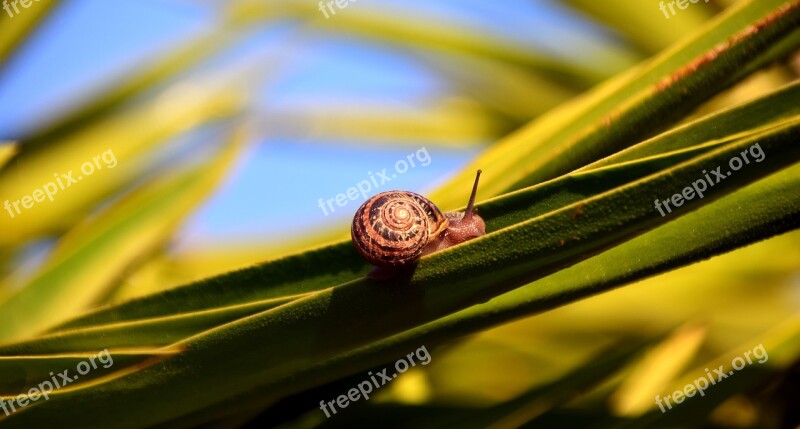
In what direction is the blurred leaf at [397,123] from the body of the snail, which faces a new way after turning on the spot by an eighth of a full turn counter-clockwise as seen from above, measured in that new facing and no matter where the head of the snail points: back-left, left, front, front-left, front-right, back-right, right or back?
front-left

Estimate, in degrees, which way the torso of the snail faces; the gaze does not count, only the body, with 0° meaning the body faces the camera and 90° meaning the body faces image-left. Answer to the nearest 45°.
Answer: approximately 270°
